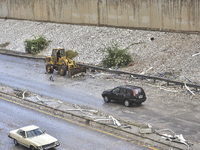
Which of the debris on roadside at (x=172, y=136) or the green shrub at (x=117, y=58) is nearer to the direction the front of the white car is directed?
the debris on roadside

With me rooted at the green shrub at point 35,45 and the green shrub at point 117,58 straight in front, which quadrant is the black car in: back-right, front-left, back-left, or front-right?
front-right

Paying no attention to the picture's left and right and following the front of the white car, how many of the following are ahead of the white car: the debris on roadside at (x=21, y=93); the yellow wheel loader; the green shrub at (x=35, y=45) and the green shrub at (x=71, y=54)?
0

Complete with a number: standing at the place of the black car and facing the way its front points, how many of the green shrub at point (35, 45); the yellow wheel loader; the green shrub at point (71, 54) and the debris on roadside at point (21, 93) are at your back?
0

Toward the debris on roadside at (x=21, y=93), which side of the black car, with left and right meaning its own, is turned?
front

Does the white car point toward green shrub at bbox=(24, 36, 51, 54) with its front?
no

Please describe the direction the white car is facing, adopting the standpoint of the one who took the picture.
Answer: facing the viewer and to the right of the viewer

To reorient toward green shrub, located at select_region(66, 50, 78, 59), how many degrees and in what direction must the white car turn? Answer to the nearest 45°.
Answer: approximately 135° to its left

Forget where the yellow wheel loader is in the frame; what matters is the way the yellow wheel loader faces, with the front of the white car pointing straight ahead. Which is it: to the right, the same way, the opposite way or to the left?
the same way

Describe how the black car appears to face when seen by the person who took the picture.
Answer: facing away from the viewer and to the left of the viewer

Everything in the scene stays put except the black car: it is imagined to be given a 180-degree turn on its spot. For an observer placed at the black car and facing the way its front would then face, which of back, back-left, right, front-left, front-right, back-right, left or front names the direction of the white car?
right

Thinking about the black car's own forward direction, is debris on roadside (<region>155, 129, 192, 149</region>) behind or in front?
behind

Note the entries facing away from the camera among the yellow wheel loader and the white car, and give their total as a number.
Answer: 0
